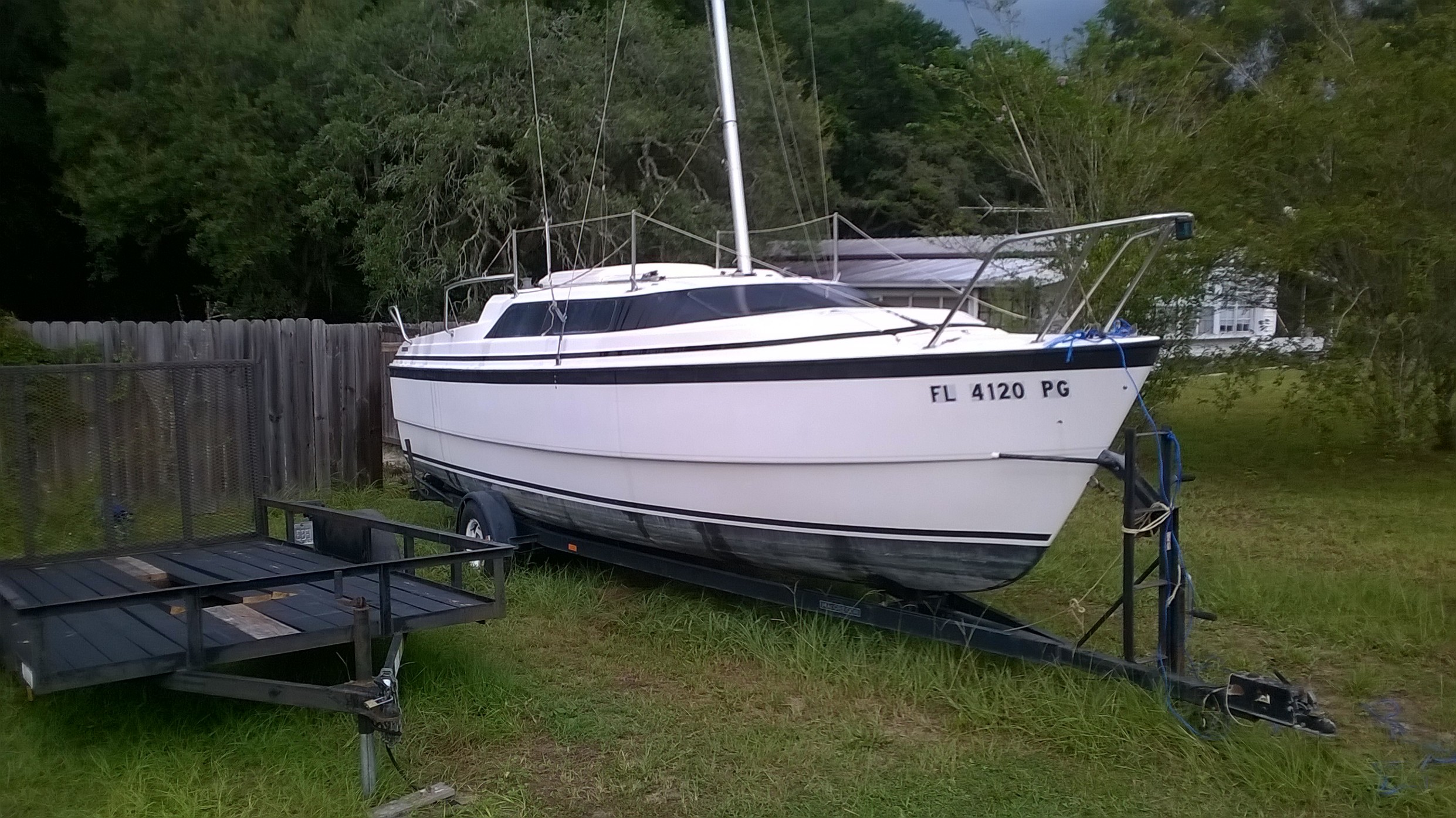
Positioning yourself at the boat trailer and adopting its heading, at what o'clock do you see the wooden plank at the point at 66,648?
The wooden plank is roughly at 4 o'clock from the boat trailer.

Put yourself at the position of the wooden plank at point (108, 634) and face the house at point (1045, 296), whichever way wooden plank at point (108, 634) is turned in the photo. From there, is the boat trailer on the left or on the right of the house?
right

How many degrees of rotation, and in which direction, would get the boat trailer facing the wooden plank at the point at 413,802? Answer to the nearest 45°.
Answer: approximately 90° to its right

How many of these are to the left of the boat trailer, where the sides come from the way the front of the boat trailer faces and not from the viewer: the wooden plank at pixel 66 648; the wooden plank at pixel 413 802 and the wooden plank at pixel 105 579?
0

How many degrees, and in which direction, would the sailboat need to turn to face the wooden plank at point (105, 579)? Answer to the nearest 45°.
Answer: approximately 135° to its right

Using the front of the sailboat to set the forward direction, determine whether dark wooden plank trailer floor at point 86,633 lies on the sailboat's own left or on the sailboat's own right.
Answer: on the sailboat's own right

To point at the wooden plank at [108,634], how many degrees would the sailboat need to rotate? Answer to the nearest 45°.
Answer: approximately 90° to its right

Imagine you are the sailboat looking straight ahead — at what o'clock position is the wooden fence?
The wooden fence is roughly at 6 o'clock from the sailboat.

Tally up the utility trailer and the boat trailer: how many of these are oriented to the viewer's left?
0

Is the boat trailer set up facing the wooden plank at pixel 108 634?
no

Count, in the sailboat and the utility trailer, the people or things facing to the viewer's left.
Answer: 0

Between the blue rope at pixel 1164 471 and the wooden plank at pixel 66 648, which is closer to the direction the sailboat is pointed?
the blue rope

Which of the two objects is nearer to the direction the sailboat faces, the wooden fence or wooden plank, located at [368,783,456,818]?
the wooden plank

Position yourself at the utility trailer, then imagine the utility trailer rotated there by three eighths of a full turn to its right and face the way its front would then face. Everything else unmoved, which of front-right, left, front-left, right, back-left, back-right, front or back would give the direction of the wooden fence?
right

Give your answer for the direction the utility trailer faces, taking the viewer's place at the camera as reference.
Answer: facing the viewer and to the right of the viewer

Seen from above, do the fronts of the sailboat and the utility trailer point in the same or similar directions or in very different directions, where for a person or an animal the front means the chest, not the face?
same or similar directions
